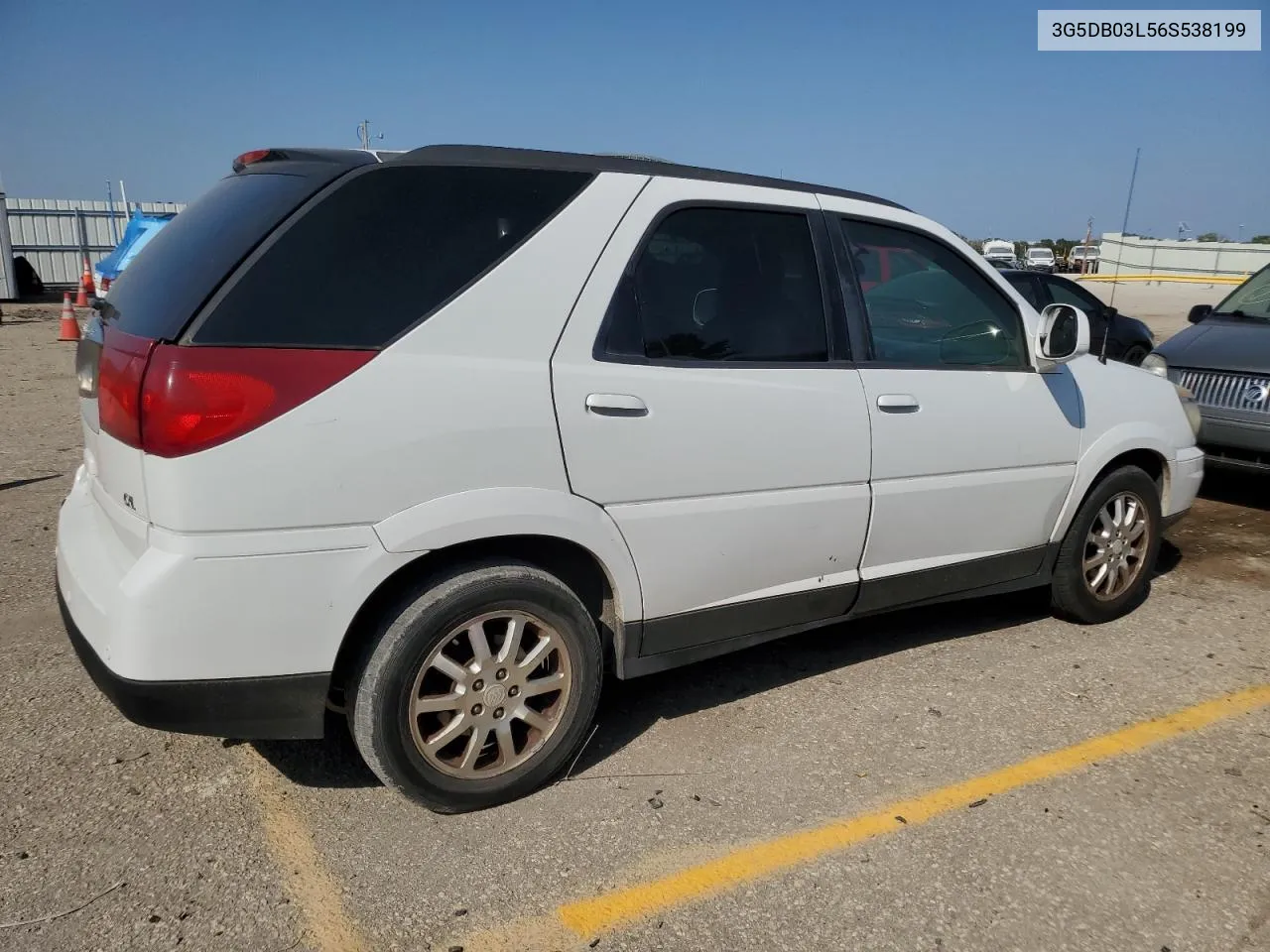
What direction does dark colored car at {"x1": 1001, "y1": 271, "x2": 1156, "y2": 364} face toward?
to the viewer's right

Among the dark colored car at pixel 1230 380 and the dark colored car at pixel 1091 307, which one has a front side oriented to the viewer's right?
the dark colored car at pixel 1091 307

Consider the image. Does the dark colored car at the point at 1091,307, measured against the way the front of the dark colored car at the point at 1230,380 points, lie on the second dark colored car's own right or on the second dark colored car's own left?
on the second dark colored car's own right

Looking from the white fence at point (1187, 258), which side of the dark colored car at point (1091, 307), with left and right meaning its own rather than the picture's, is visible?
left

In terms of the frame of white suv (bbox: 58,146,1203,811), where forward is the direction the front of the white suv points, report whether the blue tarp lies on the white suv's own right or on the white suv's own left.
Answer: on the white suv's own left

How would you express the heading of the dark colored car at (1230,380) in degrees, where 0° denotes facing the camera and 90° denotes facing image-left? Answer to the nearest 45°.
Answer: approximately 45°

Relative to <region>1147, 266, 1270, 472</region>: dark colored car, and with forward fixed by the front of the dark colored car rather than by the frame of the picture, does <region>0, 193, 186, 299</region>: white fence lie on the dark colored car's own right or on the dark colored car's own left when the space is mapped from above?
on the dark colored car's own right

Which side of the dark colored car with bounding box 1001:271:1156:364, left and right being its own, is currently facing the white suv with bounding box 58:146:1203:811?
right

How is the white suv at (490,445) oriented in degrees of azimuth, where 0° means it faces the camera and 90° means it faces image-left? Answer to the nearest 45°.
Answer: approximately 225°

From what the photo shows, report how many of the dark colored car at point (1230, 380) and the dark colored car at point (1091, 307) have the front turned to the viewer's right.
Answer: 1
